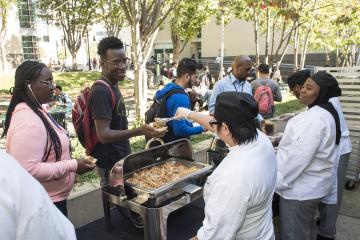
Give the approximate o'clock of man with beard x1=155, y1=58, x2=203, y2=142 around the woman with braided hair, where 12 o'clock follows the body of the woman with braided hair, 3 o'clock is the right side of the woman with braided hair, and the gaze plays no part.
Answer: The man with beard is roughly at 11 o'clock from the woman with braided hair.

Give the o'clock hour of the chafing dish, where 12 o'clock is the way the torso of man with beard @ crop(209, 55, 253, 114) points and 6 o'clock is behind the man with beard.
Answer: The chafing dish is roughly at 2 o'clock from the man with beard.

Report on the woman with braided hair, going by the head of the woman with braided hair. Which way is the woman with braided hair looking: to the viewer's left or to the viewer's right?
to the viewer's right

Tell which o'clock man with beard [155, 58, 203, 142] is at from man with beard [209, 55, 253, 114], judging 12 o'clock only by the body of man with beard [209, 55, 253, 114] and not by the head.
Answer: man with beard [155, 58, 203, 142] is roughly at 2 o'clock from man with beard [209, 55, 253, 114].

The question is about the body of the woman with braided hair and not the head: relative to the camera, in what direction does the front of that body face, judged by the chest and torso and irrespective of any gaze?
to the viewer's right

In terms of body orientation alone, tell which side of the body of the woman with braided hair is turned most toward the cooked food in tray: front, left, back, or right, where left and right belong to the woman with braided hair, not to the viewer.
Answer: front

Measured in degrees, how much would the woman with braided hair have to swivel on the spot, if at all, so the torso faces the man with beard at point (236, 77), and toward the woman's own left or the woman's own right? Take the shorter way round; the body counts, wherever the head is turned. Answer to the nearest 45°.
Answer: approximately 45° to the woman's own left

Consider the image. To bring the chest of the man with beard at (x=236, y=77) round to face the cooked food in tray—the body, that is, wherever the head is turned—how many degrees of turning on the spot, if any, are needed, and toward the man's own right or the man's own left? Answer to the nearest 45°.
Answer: approximately 45° to the man's own right

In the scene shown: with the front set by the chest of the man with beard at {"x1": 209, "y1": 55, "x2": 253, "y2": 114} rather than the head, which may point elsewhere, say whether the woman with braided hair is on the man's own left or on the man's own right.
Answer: on the man's own right

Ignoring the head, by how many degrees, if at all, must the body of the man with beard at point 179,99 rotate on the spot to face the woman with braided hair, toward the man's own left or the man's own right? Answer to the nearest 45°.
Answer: approximately 135° to the man's own right
